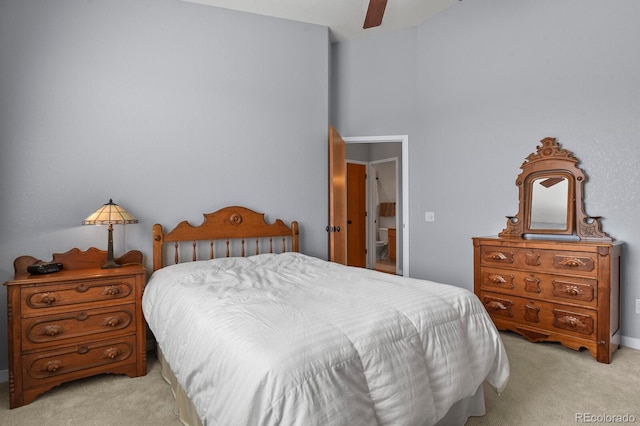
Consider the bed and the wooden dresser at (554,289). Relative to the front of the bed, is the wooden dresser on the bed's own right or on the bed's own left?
on the bed's own left

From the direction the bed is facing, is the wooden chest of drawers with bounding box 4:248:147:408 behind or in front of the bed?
behind

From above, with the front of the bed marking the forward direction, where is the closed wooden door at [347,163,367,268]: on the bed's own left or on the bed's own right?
on the bed's own left

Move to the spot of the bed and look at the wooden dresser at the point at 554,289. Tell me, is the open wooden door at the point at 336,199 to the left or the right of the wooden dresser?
left

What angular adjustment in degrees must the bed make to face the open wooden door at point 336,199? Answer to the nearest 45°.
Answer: approximately 135° to its left

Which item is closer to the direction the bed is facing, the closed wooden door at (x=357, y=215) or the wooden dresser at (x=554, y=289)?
the wooden dresser

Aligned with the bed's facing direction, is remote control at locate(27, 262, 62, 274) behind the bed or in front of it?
behind

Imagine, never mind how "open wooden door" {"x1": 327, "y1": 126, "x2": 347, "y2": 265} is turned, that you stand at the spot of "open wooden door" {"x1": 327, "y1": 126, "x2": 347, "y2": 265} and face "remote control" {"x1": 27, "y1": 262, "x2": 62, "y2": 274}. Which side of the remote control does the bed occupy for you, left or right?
left

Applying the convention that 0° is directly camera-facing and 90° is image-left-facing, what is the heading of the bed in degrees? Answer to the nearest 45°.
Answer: approximately 315°
